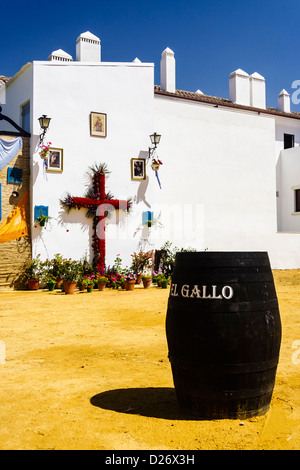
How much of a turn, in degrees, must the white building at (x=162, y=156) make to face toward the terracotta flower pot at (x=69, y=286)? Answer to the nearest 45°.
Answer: approximately 45° to its right

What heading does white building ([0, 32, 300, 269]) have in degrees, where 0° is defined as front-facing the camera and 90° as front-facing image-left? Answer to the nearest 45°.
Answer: approximately 0°

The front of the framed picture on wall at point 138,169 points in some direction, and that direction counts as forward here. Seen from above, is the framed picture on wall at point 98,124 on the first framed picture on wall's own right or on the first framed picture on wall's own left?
on the first framed picture on wall's own right

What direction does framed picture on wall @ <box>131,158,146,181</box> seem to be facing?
toward the camera

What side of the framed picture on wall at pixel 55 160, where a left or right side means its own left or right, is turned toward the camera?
front

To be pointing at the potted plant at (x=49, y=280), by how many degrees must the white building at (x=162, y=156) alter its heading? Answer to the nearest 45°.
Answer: approximately 45° to its right

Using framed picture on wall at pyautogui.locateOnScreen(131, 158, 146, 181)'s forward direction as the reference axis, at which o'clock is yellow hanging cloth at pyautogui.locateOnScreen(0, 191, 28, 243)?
The yellow hanging cloth is roughly at 2 o'clock from the framed picture on wall.

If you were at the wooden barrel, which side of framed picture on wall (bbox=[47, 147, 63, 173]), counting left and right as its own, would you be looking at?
front

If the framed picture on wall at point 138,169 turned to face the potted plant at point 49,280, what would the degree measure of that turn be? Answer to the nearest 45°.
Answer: approximately 45° to its right

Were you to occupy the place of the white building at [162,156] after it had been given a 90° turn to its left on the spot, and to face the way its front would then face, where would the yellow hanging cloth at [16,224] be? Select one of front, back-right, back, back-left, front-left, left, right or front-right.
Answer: back-right

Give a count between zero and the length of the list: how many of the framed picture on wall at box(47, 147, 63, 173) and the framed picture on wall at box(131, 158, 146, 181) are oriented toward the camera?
2
